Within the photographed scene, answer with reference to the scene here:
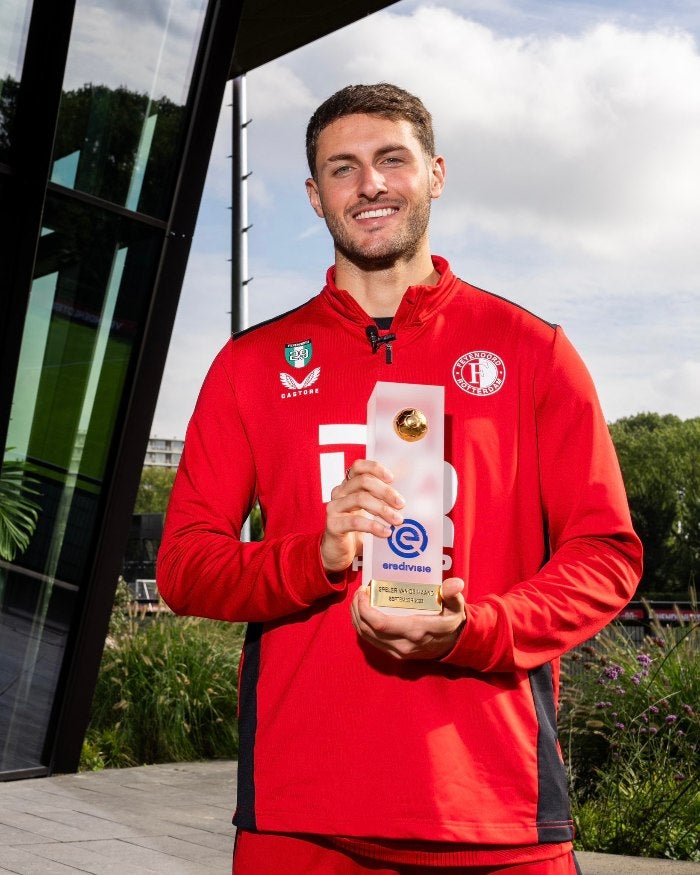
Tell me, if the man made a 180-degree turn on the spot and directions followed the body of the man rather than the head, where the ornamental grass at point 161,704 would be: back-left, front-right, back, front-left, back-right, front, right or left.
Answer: front

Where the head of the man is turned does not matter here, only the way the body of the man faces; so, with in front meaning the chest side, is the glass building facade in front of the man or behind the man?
behind

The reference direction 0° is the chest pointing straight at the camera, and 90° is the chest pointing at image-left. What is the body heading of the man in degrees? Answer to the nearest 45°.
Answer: approximately 0°

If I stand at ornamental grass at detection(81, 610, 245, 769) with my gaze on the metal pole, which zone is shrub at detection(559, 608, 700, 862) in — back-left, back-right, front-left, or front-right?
back-right

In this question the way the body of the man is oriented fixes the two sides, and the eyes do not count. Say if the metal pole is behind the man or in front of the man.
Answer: behind

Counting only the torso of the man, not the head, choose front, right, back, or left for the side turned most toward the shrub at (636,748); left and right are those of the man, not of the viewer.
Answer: back
